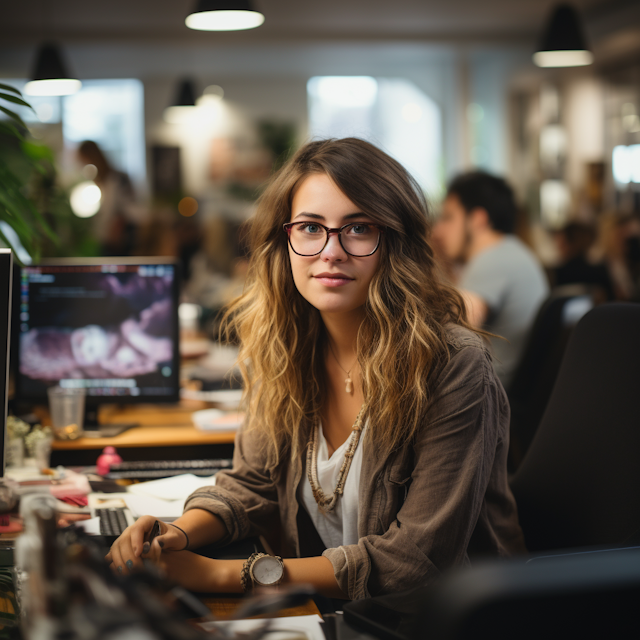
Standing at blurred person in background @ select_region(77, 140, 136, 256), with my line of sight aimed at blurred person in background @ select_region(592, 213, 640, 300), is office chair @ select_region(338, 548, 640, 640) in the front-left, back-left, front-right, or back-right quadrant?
front-right

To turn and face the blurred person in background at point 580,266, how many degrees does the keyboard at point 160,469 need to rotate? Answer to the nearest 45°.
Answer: approximately 135° to its left

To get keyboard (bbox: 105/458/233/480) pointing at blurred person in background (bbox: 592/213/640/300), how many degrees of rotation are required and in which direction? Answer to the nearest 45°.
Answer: approximately 135° to its left

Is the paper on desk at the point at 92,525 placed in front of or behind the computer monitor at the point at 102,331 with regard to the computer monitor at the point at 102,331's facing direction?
in front

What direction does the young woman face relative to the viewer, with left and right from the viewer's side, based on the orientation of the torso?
facing the viewer and to the left of the viewer

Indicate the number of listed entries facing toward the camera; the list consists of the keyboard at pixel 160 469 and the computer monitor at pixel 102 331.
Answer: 2

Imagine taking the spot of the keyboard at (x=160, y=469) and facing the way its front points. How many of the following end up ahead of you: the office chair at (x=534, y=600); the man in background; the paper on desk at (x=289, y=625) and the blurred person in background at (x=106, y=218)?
2

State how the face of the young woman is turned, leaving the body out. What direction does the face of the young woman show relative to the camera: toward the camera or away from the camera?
toward the camera

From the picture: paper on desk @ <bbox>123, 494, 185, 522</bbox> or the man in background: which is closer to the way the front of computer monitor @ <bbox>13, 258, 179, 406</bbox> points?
the paper on desk

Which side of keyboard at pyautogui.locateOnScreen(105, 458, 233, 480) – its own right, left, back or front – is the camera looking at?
front

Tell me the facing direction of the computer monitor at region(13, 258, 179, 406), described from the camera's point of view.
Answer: facing the viewer
